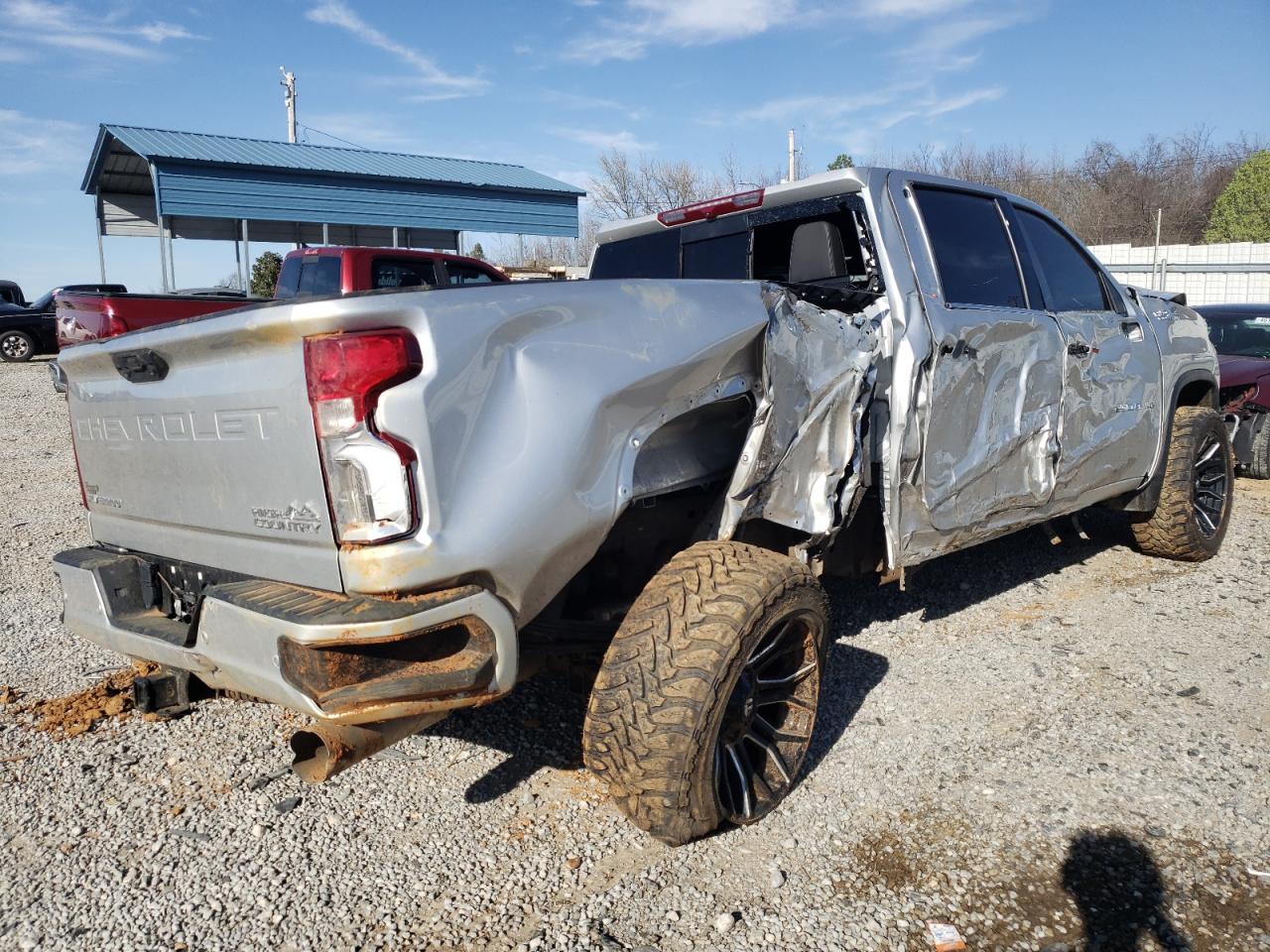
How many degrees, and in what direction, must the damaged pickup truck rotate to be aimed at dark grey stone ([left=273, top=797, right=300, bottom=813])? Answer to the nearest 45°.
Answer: approximately 135° to its left

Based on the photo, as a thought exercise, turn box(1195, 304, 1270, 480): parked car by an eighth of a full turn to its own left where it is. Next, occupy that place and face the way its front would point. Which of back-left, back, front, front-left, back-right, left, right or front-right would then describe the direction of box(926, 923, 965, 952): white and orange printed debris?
front

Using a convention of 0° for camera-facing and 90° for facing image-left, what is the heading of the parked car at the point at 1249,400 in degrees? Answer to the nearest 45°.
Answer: approximately 45°

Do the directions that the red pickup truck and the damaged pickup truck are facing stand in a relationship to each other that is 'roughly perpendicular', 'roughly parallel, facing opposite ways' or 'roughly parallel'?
roughly parallel

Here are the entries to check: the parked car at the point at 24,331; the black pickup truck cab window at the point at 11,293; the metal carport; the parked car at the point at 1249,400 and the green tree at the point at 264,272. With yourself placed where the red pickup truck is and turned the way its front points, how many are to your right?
1

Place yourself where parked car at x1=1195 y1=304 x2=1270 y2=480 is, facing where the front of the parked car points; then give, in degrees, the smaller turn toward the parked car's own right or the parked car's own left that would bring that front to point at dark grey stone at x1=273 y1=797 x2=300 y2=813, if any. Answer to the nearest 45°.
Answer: approximately 45° to the parked car's own left

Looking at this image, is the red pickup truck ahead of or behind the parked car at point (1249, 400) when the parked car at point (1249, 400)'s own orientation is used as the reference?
ahead

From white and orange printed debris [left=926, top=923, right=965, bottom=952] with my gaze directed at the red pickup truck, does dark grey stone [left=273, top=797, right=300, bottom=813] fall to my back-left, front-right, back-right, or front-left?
front-left

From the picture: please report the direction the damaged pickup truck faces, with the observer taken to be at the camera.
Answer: facing away from the viewer and to the right of the viewer

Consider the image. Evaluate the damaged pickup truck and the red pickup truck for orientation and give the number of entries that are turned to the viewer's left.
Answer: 0

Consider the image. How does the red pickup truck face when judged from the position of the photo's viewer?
facing away from the viewer and to the right of the viewer

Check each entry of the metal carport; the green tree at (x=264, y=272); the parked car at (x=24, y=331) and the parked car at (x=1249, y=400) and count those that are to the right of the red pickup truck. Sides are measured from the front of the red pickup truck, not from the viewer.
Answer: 1
